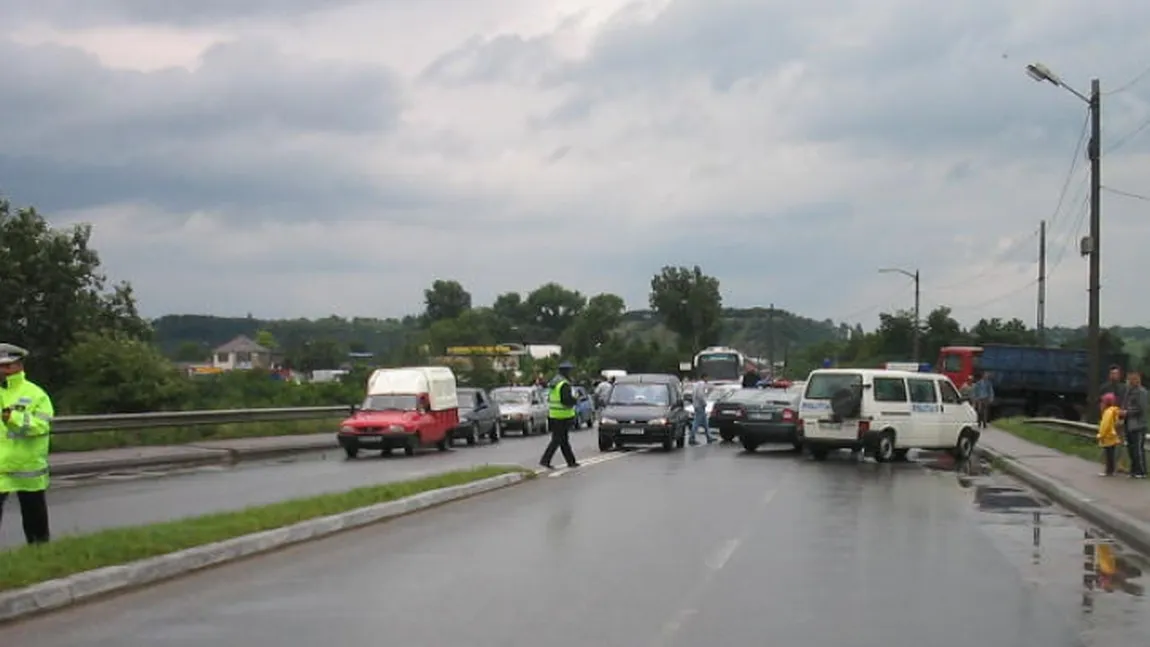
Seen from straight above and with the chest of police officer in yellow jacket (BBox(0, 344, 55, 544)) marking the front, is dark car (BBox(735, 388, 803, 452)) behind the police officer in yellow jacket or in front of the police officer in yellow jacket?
behind

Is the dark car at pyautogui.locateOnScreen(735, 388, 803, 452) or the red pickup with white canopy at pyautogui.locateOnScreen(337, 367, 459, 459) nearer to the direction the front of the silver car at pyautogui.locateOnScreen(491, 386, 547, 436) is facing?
the red pickup with white canopy

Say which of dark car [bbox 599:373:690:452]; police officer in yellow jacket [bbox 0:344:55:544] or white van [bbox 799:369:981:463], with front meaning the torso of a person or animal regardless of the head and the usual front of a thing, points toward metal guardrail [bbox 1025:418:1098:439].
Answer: the white van

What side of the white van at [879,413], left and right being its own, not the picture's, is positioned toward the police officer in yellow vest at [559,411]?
back

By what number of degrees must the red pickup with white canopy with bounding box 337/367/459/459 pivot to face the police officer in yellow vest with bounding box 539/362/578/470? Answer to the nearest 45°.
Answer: approximately 45° to its left

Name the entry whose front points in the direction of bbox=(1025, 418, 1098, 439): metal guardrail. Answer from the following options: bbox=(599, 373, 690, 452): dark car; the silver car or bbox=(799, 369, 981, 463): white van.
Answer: the white van

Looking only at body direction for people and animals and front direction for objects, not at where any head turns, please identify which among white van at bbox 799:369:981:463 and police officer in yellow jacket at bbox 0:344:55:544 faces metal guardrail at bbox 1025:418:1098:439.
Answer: the white van

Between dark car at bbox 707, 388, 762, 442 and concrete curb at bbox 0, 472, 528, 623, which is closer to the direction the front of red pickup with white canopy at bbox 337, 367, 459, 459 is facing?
the concrete curb

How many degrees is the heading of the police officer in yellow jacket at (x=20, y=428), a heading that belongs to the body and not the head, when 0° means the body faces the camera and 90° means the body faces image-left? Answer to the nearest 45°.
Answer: approximately 45°

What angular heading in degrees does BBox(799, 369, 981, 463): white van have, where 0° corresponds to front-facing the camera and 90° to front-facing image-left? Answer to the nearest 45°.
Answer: approximately 225°

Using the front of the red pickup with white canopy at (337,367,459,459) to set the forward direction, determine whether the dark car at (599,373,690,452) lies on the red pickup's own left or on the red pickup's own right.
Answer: on the red pickup's own left

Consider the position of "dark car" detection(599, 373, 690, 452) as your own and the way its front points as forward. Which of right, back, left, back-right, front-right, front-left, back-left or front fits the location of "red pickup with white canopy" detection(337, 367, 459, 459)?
right

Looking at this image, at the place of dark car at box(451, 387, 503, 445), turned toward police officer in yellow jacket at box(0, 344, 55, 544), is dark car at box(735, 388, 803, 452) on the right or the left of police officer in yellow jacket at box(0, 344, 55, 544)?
left

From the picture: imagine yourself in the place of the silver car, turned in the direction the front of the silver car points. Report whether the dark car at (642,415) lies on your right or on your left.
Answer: on your left
